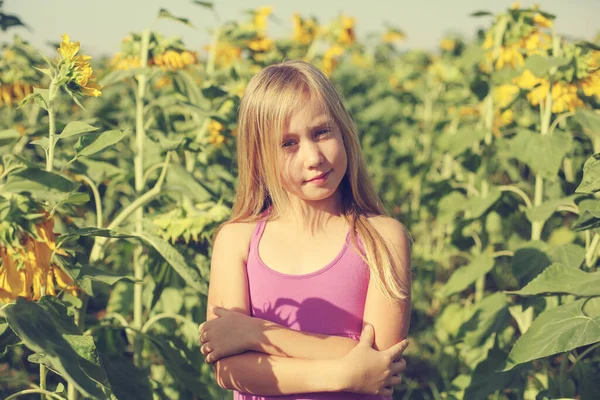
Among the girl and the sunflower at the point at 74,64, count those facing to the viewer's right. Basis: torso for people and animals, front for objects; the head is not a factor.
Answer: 1

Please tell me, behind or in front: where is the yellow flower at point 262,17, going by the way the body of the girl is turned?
behind

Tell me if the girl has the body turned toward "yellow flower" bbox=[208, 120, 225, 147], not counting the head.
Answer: no

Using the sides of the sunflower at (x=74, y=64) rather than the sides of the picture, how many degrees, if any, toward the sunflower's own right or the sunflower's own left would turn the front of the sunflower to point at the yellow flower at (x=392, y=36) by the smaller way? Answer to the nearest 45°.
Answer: approximately 45° to the sunflower's own left

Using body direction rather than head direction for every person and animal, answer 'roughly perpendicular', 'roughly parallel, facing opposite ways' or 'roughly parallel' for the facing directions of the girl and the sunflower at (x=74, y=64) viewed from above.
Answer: roughly perpendicular

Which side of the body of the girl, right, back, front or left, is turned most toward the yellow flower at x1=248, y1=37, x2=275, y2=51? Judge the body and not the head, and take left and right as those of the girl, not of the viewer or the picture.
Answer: back

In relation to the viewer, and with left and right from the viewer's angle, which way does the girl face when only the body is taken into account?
facing the viewer

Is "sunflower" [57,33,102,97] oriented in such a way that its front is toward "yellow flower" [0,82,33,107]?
no

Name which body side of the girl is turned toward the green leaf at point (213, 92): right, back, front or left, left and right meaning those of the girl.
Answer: back

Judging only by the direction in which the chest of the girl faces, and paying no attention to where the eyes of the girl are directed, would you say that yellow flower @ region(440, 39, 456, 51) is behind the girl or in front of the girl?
behind

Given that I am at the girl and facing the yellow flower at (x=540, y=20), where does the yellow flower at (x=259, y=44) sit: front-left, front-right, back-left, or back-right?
front-left

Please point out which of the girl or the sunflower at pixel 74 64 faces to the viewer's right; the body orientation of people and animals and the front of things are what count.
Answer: the sunflower

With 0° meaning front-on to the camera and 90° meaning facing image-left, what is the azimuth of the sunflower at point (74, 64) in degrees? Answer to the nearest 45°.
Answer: approximately 270°

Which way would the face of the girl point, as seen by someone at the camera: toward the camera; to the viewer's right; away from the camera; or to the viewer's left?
toward the camera
